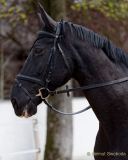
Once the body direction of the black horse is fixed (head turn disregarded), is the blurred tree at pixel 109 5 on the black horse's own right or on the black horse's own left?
on the black horse's own right

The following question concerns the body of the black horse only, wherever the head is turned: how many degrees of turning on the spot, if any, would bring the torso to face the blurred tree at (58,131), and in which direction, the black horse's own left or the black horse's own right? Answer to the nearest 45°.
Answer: approximately 90° to the black horse's own right

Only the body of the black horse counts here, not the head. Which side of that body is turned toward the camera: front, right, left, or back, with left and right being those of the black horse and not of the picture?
left
